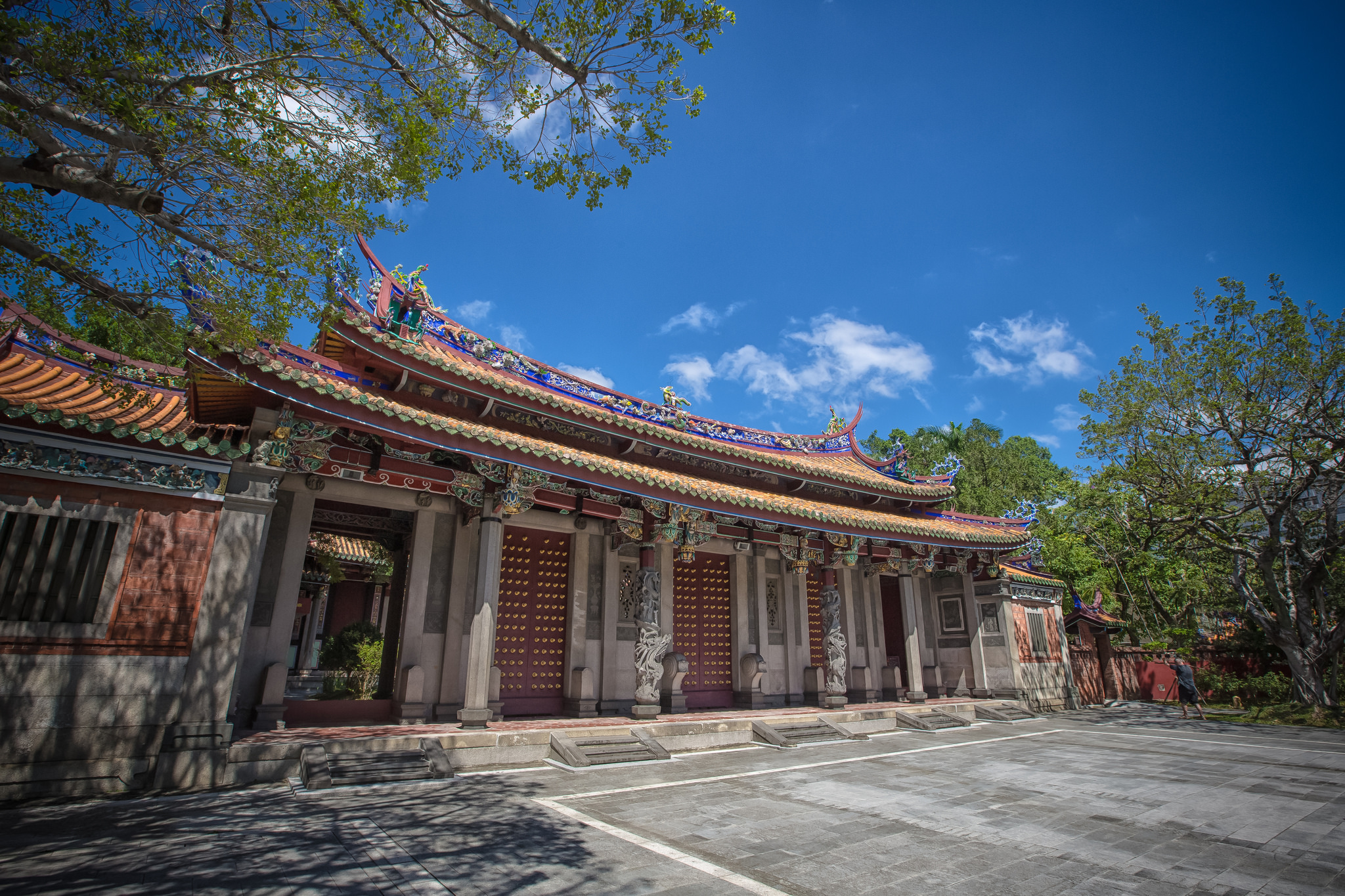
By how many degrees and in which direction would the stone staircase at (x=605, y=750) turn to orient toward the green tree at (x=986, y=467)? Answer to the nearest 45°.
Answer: approximately 90° to its left

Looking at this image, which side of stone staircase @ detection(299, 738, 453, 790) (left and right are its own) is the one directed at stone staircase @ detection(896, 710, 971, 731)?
left

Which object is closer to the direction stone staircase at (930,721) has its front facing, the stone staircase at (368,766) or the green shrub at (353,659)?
the stone staircase

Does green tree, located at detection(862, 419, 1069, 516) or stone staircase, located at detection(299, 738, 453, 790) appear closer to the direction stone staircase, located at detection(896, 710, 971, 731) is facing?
the stone staircase

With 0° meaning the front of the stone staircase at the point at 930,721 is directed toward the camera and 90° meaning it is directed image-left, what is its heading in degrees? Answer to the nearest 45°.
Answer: approximately 315°

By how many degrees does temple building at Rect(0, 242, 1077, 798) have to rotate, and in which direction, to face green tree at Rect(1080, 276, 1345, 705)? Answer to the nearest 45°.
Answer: approximately 45° to its left

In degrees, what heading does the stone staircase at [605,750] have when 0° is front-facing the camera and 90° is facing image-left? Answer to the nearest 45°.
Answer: approximately 315°

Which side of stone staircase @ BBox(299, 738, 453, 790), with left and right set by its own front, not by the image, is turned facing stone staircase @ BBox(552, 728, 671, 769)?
left

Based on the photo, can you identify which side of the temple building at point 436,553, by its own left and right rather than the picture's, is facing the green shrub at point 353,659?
back

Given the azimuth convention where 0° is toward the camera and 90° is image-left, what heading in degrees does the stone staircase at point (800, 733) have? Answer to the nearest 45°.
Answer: approximately 315°

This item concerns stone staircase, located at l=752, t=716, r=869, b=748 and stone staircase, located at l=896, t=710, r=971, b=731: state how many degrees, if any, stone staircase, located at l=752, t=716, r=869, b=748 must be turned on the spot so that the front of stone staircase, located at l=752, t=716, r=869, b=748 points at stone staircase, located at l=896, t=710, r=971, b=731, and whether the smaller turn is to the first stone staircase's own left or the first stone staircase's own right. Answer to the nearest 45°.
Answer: approximately 90° to the first stone staircase's own left
